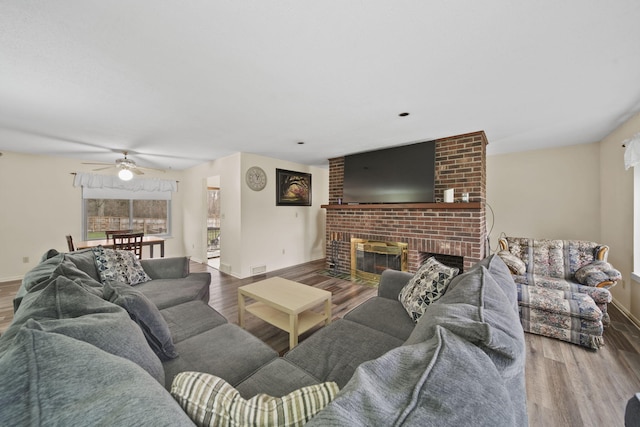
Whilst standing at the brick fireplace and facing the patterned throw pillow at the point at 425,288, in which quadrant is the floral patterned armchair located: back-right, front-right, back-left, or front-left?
front-left

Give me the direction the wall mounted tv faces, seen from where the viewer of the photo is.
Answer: facing the viewer and to the left of the viewer

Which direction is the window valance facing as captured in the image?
toward the camera

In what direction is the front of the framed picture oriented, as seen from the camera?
facing the viewer and to the right of the viewer

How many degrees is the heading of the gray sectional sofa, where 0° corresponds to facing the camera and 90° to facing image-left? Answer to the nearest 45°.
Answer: approximately 180°

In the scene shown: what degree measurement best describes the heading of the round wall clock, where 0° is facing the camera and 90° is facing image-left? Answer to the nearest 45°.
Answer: approximately 315°

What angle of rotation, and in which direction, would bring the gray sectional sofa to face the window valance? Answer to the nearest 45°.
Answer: approximately 45° to its left

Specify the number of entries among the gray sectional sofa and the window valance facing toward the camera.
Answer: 1

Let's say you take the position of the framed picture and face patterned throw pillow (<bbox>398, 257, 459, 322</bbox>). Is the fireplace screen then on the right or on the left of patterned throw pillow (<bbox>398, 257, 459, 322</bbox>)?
left

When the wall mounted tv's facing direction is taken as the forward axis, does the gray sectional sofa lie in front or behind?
in front

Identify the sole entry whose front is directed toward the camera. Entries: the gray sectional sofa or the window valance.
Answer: the window valance

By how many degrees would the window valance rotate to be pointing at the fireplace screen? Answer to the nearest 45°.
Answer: approximately 45° to its left
